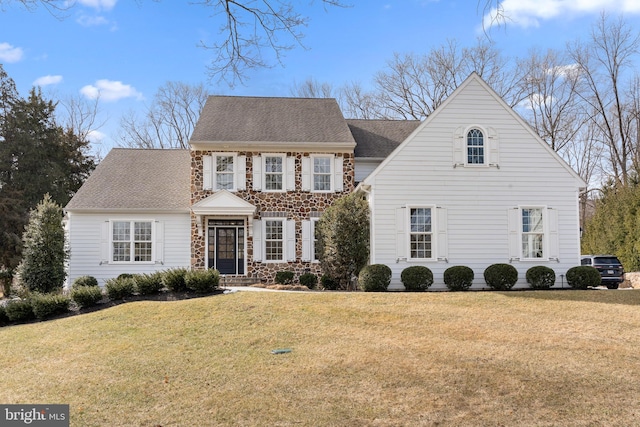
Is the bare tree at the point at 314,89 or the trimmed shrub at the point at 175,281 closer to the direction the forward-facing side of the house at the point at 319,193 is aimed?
the trimmed shrub

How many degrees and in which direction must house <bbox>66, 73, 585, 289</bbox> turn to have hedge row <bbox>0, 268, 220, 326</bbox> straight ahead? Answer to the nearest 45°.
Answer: approximately 45° to its right

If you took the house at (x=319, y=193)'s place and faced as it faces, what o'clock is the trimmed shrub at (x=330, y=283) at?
The trimmed shrub is roughly at 12 o'clock from the house.

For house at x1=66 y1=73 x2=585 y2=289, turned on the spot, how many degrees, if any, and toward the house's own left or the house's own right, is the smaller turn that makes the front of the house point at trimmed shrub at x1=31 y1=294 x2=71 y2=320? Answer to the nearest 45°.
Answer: approximately 45° to the house's own right

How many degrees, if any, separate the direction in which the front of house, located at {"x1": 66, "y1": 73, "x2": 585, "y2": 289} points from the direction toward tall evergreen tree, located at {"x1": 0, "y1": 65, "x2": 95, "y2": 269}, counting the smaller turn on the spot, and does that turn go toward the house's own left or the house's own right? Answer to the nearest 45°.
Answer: approximately 135° to the house's own right

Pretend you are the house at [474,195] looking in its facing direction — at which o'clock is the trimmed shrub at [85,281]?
The trimmed shrub is roughly at 3 o'clock from the house.

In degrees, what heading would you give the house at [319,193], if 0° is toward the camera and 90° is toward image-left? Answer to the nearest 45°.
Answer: approximately 0°

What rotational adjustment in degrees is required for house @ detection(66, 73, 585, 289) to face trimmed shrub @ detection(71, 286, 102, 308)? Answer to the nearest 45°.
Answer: approximately 45° to its right
